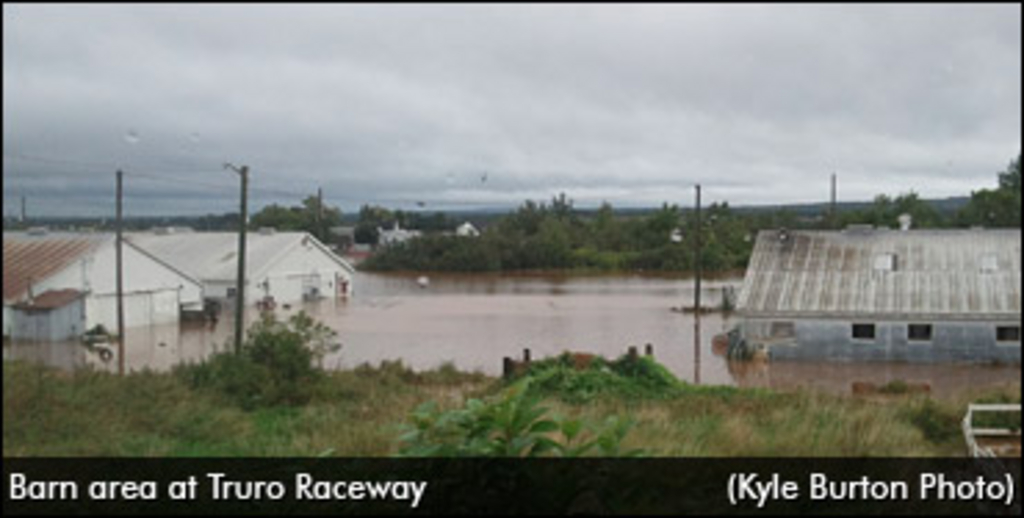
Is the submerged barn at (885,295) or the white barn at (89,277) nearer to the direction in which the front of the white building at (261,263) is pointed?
the submerged barn

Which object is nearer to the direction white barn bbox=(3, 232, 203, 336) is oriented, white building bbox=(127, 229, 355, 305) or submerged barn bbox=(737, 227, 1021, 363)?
the submerged barn

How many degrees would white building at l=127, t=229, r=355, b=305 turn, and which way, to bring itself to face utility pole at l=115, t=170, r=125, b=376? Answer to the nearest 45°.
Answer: approximately 45° to its right

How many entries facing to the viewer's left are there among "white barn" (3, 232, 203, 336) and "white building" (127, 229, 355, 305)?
0

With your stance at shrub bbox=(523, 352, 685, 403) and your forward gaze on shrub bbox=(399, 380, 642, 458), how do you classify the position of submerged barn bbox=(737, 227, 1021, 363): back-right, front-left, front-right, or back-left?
back-left

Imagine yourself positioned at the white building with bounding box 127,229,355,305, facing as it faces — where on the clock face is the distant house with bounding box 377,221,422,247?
The distant house is roughly at 9 o'clock from the white building.

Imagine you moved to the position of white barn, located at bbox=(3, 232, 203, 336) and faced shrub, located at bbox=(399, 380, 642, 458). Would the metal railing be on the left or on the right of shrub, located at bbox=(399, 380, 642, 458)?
left

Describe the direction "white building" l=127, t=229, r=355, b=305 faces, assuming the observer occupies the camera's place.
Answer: facing the viewer and to the right of the viewer
